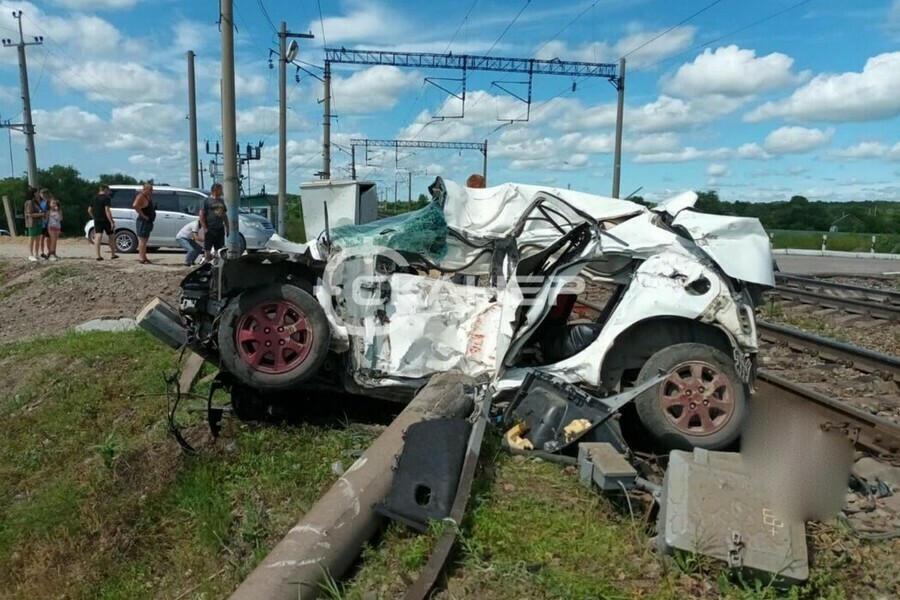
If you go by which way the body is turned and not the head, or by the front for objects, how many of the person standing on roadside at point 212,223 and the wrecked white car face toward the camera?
1

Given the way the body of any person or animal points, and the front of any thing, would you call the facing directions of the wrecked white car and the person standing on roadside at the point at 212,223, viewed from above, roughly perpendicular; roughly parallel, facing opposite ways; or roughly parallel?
roughly perpendicular

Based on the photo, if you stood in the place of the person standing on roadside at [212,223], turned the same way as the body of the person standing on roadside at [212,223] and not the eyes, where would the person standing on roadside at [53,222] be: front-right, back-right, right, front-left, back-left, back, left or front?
back-right

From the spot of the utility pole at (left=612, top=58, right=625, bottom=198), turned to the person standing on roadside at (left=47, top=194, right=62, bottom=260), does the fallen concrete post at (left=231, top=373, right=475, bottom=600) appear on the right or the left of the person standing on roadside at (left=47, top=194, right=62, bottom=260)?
left

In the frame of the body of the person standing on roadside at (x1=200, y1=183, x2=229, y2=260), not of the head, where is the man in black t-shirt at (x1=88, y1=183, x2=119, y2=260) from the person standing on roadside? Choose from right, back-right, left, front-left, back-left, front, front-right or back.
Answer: back-right

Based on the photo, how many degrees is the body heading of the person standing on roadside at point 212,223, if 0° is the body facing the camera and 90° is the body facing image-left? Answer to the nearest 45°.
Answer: approximately 0°

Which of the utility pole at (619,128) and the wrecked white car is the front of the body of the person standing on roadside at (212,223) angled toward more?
the wrecked white car

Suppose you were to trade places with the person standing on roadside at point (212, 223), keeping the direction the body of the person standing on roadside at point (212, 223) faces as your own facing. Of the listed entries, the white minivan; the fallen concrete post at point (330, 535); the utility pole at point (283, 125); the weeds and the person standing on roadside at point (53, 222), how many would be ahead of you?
2

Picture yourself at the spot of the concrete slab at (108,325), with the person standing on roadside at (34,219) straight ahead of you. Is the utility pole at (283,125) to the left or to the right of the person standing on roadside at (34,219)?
right

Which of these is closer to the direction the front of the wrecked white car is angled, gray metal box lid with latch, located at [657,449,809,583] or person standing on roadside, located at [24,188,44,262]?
the person standing on roadside

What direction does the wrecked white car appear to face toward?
to the viewer's left
